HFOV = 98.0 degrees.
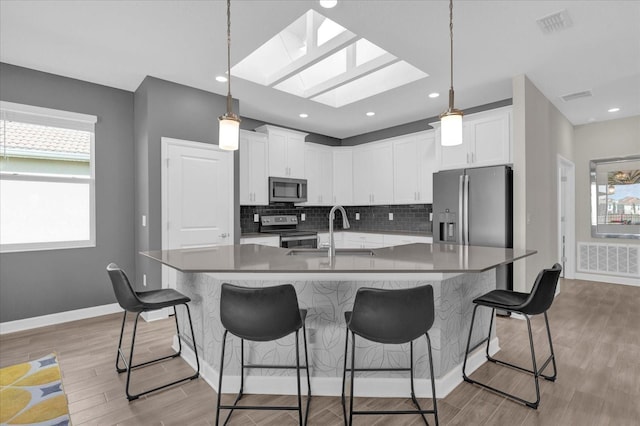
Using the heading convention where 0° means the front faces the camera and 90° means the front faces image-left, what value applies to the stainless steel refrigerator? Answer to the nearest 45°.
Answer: approximately 45°

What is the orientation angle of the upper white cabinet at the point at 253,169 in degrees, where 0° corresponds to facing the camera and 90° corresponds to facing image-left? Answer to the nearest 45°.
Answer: approximately 315°

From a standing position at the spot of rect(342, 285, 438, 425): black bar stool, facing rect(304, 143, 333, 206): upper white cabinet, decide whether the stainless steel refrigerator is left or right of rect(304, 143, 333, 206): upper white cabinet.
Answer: right

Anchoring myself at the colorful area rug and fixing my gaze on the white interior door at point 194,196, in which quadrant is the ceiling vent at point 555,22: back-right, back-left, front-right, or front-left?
front-right

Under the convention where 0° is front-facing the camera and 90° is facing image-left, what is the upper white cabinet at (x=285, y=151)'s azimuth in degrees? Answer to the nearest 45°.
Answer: approximately 315°

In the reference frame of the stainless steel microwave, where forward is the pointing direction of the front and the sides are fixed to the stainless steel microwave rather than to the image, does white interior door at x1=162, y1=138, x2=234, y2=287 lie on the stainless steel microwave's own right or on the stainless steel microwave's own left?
on the stainless steel microwave's own right

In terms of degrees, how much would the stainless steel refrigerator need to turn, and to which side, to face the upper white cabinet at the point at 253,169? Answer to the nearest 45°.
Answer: approximately 45° to its right

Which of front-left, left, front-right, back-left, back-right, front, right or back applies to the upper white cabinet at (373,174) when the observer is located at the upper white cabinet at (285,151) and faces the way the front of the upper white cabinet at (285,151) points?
front-left

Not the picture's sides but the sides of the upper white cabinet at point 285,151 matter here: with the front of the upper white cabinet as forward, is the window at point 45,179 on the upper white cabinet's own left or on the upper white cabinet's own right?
on the upper white cabinet's own right

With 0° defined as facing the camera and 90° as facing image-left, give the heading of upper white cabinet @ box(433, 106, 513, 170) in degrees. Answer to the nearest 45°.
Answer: approximately 45°

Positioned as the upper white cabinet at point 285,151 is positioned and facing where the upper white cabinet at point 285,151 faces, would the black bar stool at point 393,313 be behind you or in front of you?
in front

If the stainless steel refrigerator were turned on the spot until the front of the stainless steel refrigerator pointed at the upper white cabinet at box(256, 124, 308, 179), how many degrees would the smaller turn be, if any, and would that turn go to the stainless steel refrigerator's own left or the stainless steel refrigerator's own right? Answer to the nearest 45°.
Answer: approximately 45° to the stainless steel refrigerator's own right

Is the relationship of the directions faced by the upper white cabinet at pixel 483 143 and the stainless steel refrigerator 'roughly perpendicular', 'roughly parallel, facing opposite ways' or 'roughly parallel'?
roughly parallel

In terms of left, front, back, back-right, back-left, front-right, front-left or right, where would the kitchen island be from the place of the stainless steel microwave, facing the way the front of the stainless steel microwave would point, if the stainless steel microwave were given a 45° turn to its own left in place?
right

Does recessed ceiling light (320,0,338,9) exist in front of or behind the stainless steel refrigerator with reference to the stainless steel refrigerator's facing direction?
in front
